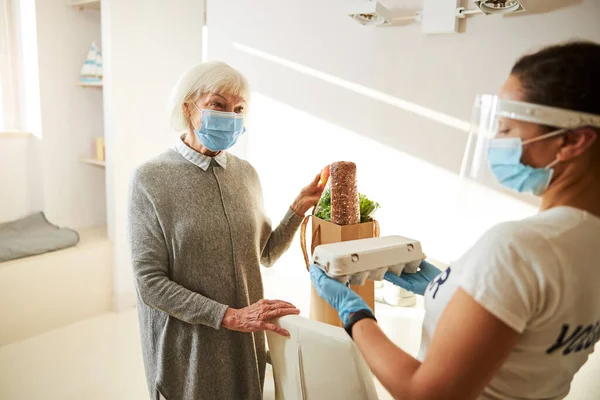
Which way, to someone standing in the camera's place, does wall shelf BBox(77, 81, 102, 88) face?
facing the viewer

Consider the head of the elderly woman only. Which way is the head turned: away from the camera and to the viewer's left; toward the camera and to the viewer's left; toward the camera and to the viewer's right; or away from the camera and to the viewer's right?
toward the camera and to the viewer's right

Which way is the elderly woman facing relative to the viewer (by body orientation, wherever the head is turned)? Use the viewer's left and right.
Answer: facing the viewer and to the right of the viewer

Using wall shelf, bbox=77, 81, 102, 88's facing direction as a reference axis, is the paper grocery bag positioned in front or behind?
in front

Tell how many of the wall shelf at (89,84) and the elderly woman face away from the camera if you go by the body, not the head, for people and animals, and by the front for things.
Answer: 0

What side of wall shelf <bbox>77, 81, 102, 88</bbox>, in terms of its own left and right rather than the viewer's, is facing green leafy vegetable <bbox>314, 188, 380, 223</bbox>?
front

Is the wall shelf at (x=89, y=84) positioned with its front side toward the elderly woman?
yes

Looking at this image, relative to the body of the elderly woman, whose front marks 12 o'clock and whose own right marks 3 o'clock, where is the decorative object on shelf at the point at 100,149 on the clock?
The decorative object on shelf is roughly at 7 o'clock from the elderly woman.

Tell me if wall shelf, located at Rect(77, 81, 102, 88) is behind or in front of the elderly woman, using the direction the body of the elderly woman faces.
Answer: behind
